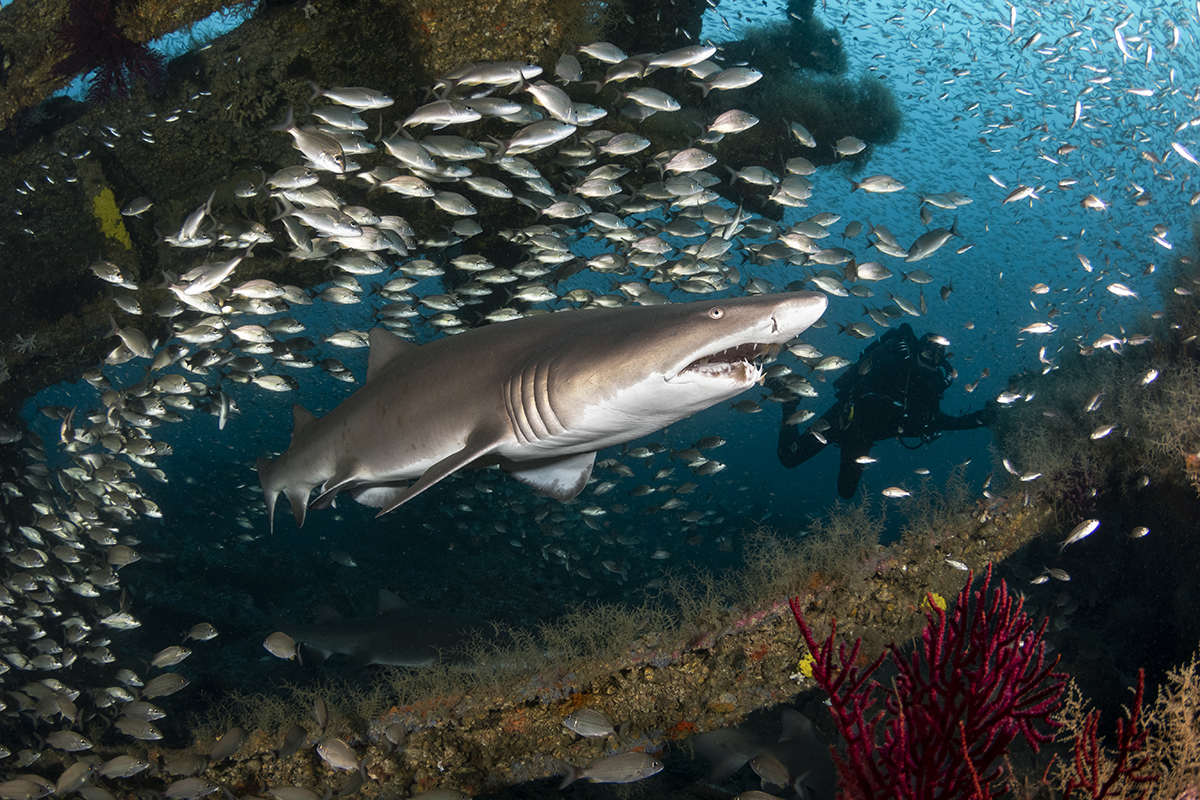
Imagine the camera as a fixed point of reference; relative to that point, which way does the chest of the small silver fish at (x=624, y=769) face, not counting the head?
to the viewer's right

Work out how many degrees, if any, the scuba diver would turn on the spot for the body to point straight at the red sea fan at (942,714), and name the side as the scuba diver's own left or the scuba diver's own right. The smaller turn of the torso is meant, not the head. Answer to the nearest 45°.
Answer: approximately 45° to the scuba diver's own right

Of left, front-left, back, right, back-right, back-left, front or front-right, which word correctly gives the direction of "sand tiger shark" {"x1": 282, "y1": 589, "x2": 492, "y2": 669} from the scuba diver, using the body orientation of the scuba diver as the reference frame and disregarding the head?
right

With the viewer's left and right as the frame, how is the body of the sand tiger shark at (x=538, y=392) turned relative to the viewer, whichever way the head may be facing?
facing the viewer and to the right of the viewer

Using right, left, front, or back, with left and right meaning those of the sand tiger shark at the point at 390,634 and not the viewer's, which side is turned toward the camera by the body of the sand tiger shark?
right

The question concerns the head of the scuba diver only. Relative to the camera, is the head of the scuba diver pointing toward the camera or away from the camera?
toward the camera
